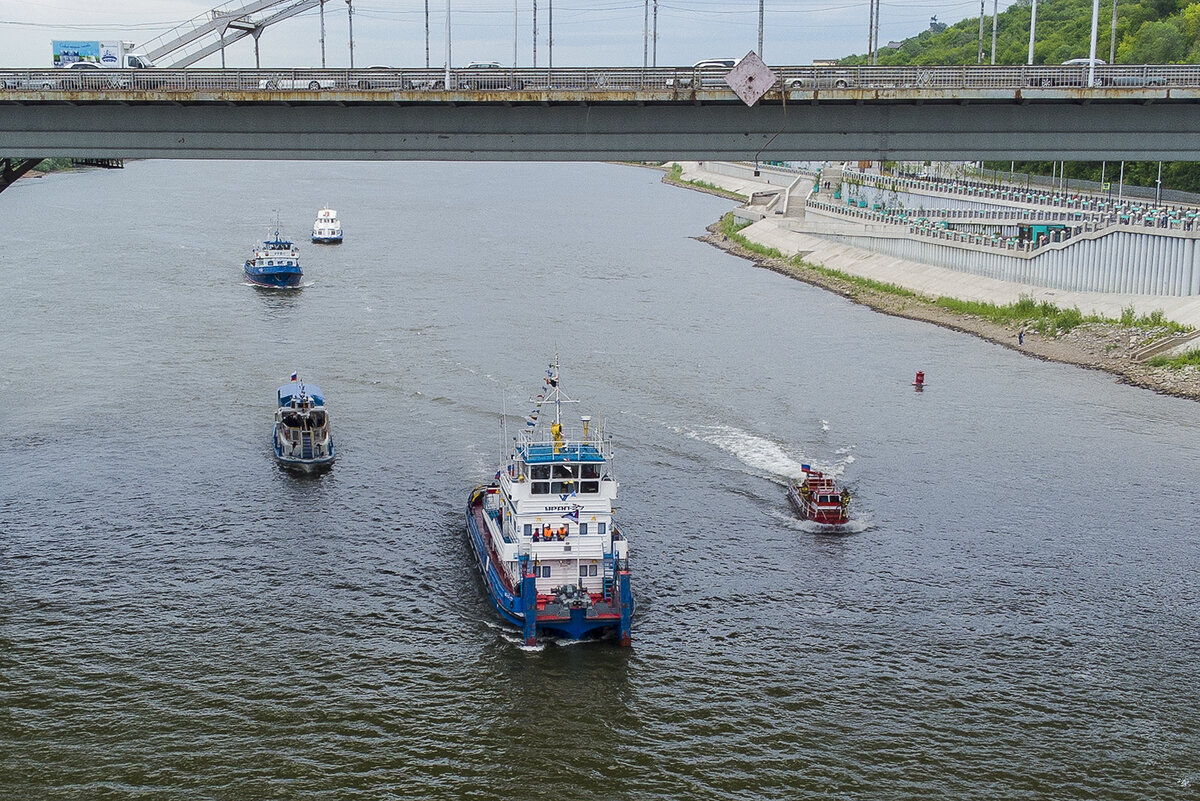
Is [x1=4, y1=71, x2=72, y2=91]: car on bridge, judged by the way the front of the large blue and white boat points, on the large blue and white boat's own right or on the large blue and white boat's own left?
on the large blue and white boat's own right

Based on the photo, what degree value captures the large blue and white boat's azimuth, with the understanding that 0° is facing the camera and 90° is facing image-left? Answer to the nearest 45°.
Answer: approximately 0°
